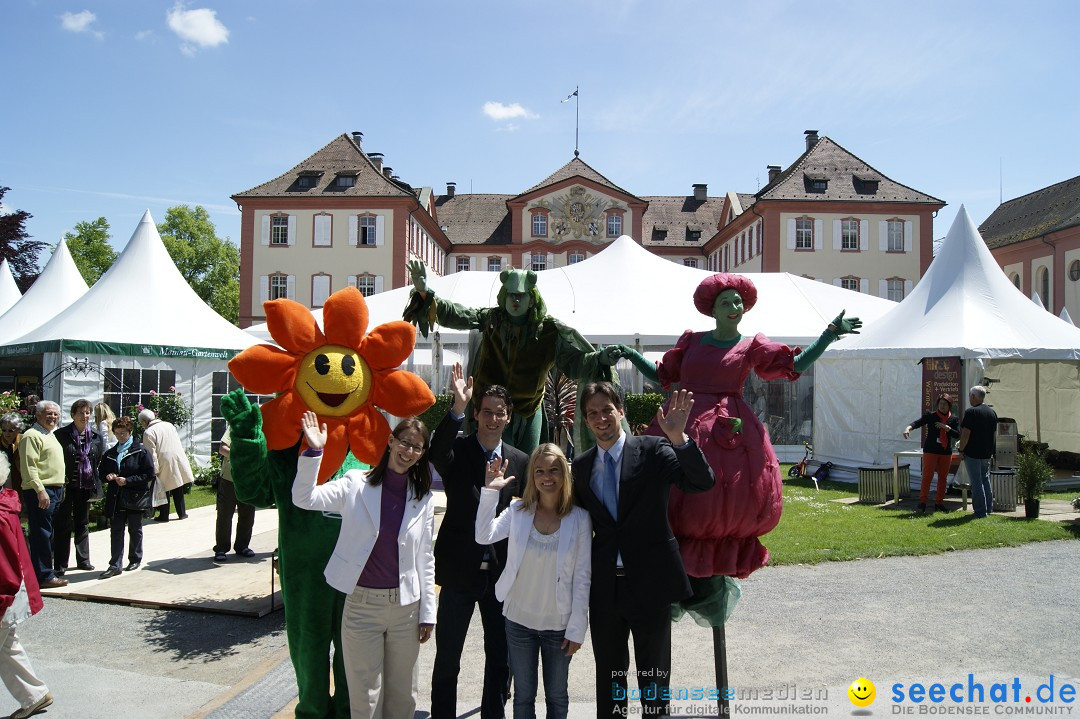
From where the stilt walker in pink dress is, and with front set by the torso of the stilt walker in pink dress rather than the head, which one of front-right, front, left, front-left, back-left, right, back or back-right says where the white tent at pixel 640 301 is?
back

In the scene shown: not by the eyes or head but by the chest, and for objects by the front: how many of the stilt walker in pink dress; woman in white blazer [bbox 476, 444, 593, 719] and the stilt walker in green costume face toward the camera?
3

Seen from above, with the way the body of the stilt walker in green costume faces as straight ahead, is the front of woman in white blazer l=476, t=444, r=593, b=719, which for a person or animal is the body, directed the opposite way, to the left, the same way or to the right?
the same way

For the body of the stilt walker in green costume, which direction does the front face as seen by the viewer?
toward the camera

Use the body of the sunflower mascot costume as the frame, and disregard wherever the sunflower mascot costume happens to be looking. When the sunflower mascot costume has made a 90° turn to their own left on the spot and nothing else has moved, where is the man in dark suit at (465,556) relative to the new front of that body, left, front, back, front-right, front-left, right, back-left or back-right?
front

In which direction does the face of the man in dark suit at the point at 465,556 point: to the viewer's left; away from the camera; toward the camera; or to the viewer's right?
toward the camera

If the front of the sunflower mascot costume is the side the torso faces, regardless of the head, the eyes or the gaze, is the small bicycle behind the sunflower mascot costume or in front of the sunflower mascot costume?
behind

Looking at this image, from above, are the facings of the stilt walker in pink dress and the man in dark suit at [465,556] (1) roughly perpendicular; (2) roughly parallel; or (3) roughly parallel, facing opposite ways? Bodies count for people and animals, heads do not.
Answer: roughly parallel

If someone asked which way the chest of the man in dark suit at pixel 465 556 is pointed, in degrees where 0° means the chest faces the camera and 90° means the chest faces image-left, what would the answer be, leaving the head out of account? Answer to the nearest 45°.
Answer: approximately 0°

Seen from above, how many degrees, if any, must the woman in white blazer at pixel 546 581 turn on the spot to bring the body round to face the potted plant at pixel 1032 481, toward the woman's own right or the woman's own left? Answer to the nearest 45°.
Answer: approximately 135° to the woman's own left

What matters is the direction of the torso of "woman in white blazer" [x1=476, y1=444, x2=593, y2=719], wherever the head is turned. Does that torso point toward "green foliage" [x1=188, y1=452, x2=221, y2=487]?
no

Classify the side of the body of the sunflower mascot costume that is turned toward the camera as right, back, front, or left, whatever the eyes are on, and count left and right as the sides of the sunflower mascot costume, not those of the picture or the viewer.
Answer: front

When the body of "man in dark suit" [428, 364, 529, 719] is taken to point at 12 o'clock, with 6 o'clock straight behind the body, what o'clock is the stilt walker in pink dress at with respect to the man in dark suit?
The stilt walker in pink dress is roughly at 9 o'clock from the man in dark suit.

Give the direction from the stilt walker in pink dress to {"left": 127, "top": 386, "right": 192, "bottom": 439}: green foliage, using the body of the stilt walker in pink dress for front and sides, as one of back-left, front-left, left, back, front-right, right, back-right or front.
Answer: back-right

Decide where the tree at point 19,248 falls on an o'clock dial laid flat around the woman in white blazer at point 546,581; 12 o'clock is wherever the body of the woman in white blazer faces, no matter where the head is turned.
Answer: The tree is roughly at 5 o'clock from the woman in white blazer.

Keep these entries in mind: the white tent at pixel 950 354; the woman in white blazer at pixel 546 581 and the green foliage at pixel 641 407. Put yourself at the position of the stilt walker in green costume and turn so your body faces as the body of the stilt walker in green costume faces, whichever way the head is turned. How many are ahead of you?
1
